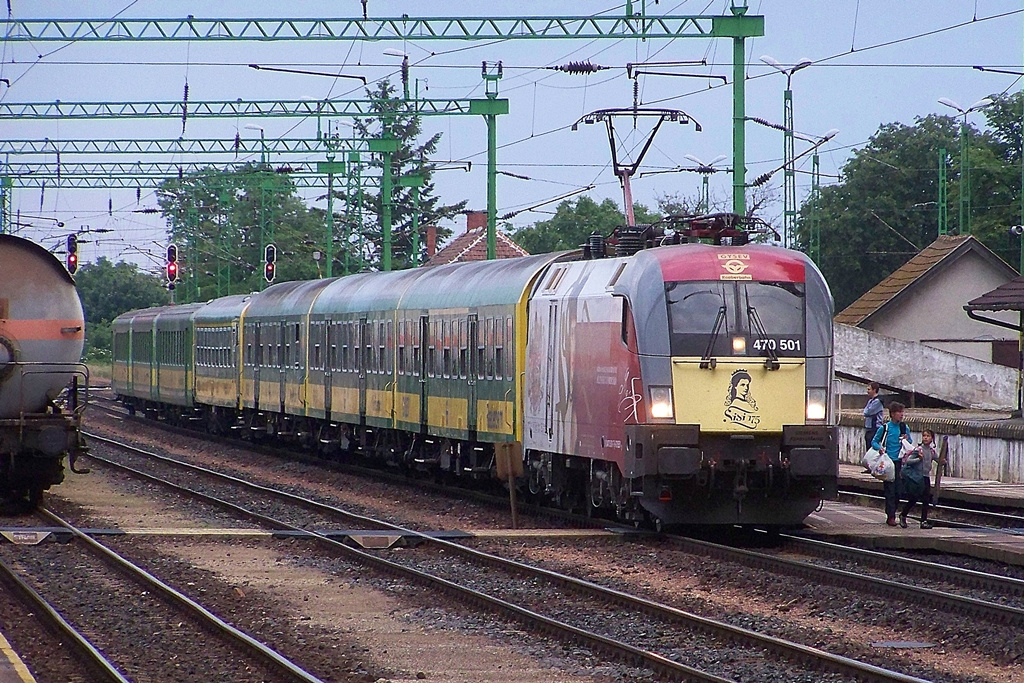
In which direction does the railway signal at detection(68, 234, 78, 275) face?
toward the camera

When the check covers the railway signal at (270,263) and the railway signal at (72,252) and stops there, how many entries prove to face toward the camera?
2

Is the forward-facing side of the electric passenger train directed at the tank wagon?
no

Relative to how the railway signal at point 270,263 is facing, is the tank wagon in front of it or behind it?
in front

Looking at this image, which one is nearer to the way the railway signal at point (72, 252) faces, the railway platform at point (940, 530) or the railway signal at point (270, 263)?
the railway platform

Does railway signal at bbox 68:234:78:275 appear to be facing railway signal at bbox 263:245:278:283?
no

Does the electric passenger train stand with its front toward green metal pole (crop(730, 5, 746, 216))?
no

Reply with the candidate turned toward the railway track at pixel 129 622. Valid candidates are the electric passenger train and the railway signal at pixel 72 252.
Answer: the railway signal

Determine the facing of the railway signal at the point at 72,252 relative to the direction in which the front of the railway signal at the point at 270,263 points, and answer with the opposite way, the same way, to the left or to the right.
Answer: the same way

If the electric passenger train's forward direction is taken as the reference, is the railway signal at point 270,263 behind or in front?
behind

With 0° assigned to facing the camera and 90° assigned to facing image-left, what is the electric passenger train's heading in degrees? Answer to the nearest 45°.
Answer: approximately 315°

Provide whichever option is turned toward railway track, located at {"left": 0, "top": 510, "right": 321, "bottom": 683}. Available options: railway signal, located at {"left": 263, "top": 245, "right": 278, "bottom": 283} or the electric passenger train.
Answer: the railway signal

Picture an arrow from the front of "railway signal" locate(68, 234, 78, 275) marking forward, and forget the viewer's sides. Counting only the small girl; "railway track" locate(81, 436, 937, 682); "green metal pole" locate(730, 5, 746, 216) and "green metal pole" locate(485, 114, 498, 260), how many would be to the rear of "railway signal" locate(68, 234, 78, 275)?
0

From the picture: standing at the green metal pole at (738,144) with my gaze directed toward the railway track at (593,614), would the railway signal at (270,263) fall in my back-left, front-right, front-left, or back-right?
back-right

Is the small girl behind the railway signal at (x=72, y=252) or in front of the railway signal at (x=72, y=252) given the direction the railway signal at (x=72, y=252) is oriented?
in front

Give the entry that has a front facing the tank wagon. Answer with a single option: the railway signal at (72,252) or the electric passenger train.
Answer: the railway signal
